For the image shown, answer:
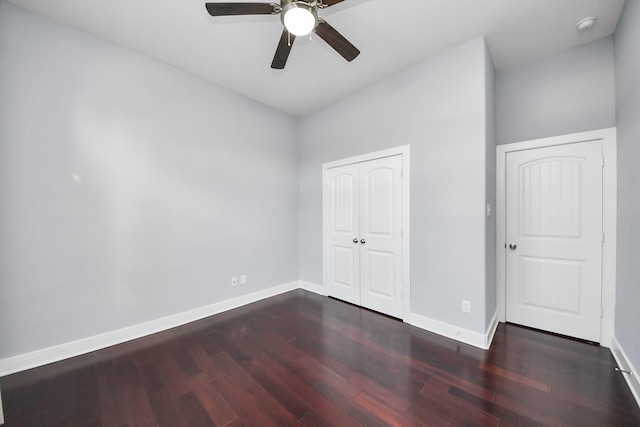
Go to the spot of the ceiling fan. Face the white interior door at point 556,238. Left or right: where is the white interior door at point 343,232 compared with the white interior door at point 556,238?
left

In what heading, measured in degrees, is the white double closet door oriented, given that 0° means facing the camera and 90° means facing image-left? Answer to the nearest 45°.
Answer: approximately 45°

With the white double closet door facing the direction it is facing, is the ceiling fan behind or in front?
in front

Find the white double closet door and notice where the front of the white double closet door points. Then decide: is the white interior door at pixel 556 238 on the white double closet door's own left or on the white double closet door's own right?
on the white double closet door's own left

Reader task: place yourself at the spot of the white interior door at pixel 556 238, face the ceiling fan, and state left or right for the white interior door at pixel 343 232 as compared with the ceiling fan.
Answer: right

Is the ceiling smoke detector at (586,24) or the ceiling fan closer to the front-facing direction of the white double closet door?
the ceiling fan
